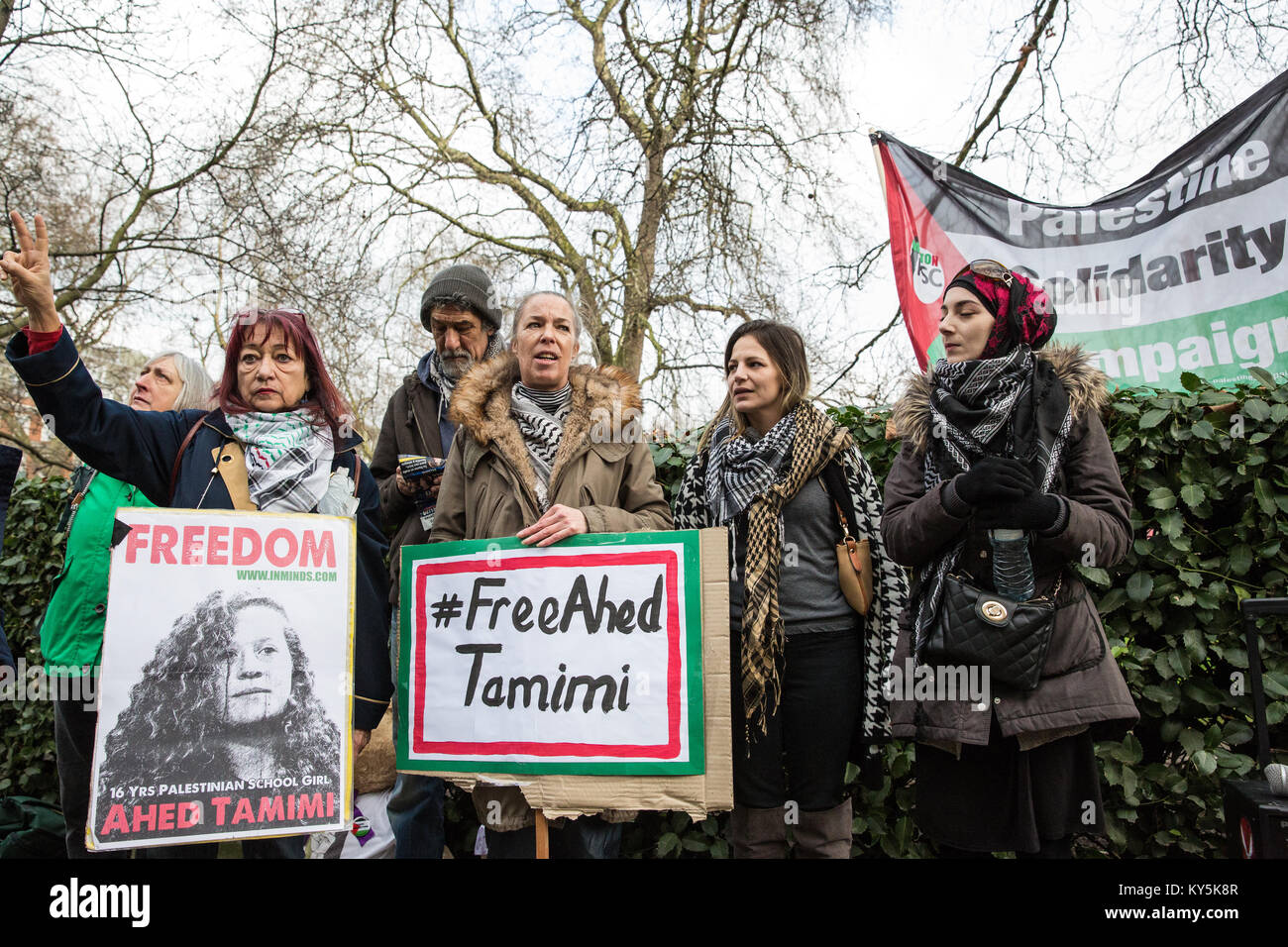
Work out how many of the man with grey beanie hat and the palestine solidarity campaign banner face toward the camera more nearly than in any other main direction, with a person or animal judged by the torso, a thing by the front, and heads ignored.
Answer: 2

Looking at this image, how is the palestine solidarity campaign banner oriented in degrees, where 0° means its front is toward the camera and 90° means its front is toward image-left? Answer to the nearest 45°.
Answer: approximately 0°

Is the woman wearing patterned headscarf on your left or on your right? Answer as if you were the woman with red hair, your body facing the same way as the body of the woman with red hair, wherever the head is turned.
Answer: on your left

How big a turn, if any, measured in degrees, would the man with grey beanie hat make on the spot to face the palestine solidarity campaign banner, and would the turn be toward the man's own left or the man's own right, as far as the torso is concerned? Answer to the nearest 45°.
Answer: approximately 90° to the man's own left

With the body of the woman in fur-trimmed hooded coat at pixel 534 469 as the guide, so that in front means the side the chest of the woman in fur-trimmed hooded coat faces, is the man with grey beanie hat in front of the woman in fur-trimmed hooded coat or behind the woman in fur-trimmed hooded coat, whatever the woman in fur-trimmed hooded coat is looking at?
behind

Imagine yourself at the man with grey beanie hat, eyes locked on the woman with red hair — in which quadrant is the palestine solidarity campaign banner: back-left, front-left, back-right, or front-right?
back-left
